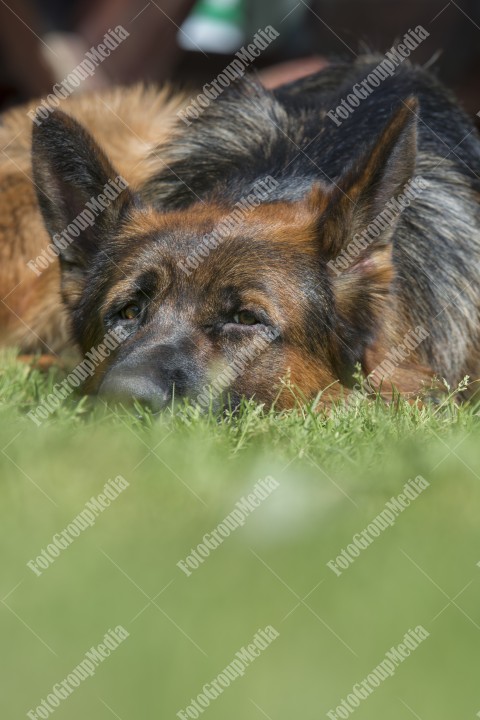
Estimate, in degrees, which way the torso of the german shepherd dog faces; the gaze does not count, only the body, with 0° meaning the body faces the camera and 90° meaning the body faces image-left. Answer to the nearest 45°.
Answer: approximately 45°
